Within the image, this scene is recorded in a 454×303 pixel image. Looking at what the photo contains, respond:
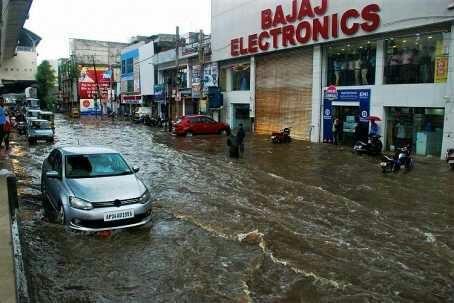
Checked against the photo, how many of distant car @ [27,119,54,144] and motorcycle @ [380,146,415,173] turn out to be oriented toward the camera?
1

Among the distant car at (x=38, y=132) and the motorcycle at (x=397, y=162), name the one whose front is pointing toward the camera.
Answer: the distant car

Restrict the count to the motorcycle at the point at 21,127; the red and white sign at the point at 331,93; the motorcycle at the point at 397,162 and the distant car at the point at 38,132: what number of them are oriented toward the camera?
3

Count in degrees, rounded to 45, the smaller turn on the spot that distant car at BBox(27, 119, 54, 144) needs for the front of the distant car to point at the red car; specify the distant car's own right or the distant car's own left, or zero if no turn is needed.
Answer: approximately 90° to the distant car's own left

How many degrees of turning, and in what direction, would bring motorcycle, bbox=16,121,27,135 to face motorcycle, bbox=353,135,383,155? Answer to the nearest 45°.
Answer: approximately 45° to its left

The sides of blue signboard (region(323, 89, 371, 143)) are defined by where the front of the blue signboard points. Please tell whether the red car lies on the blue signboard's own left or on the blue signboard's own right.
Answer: on the blue signboard's own right

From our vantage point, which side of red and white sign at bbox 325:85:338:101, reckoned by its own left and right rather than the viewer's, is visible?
front

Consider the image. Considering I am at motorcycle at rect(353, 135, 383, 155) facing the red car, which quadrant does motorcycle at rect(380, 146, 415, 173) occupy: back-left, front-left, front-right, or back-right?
back-left

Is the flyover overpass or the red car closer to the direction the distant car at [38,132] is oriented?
the flyover overpass

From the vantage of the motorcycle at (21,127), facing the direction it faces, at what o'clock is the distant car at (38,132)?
The distant car is roughly at 12 o'clock from the motorcycle.

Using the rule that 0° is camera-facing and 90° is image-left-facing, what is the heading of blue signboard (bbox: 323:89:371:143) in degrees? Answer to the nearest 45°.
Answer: approximately 45°

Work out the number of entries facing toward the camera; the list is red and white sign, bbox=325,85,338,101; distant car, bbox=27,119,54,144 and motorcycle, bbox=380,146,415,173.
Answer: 2

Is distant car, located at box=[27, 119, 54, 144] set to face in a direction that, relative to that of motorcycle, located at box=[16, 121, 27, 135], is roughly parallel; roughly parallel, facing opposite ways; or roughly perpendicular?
roughly parallel

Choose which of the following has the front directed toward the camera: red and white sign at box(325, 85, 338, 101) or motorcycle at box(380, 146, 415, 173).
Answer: the red and white sign

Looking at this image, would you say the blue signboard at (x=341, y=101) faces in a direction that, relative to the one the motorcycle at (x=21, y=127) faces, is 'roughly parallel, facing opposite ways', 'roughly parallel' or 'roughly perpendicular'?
roughly perpendicular

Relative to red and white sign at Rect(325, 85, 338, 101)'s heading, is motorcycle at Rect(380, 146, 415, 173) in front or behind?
in front

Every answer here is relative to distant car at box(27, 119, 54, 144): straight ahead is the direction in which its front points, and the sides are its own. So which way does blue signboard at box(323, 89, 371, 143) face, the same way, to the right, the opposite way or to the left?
to the right
